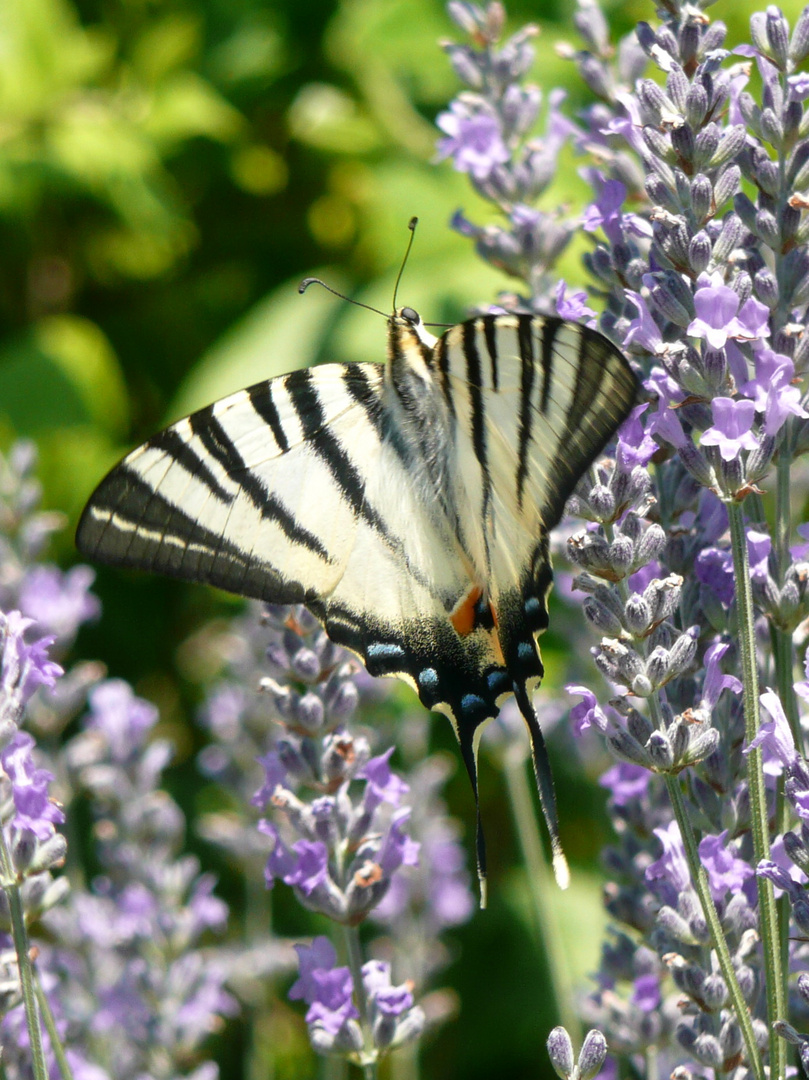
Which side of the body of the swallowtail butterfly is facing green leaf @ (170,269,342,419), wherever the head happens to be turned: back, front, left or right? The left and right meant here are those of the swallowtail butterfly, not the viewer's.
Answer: front

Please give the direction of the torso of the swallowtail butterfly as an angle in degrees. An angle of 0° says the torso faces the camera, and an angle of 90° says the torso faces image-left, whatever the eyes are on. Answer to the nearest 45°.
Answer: approximately 180°
